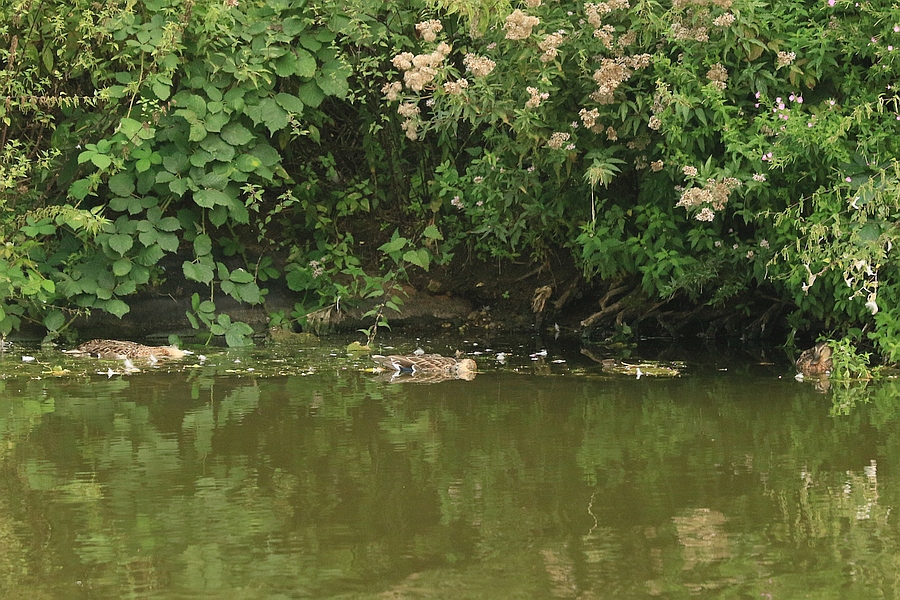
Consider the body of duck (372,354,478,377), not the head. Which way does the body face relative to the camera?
to the viewer's right

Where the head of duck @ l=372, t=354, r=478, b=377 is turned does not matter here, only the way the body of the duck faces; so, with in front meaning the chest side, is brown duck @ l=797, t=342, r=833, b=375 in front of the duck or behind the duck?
in front

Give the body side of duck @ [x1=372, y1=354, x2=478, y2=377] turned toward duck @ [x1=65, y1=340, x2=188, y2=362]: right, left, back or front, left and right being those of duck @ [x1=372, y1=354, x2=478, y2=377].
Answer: back

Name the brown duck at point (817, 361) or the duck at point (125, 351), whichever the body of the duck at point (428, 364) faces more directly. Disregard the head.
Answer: the brown duck
